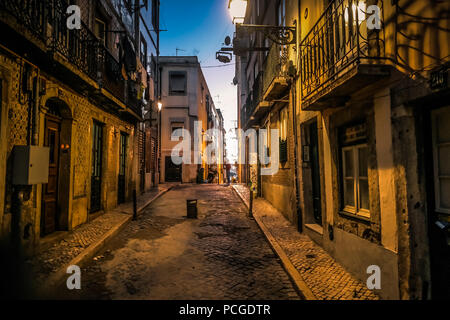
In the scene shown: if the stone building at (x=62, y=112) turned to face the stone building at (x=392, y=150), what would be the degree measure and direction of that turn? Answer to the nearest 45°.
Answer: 0° — it already faces it

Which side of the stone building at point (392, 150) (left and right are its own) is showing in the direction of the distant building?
right

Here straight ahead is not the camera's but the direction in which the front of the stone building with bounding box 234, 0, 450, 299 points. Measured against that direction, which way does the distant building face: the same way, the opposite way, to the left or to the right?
to the left

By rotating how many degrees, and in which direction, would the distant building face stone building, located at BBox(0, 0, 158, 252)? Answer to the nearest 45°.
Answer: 0° — it already faces it

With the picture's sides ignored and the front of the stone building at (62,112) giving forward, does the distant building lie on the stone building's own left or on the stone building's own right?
on the stone building's own left

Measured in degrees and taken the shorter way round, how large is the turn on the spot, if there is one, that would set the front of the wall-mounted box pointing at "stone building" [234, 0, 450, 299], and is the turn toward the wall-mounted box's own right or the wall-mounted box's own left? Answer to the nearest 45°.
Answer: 0° — it already faces it

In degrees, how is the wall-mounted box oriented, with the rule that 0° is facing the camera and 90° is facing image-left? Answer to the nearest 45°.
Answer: approximately 315°

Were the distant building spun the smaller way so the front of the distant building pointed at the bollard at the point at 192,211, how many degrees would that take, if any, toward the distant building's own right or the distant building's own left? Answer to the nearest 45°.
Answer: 0° — it already faces it

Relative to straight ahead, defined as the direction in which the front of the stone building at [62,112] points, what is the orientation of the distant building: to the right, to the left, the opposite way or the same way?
to the right

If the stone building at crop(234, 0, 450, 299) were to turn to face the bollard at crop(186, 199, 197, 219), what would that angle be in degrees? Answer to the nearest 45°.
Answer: approximately 90° to its right

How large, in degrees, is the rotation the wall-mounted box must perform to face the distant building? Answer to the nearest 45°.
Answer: approximately 90° to its left

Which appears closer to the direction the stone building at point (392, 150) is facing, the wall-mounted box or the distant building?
the wall-mounted box

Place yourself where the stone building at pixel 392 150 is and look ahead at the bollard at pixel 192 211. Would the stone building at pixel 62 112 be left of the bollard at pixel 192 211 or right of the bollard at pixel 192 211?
left

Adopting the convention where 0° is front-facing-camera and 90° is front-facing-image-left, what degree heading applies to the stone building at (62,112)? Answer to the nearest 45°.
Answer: approximately 315°

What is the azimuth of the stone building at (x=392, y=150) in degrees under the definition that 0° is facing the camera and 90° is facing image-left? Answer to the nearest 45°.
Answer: approximately 45°
